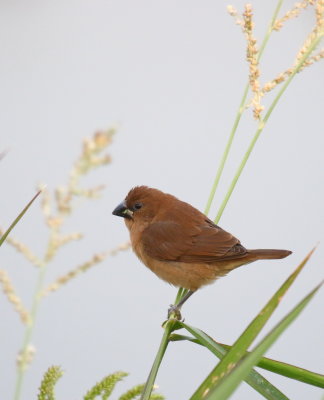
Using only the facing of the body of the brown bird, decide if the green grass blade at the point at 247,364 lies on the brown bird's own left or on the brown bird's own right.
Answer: on the brown bird's own left

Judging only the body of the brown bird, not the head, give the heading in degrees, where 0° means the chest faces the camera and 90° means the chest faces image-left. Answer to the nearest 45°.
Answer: approximately 90°

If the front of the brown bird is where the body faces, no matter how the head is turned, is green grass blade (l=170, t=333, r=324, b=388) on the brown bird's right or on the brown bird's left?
on the brown bird's left

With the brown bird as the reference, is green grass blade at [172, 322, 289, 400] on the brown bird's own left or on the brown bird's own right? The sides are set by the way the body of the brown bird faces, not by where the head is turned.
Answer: on the brown bird's own left
